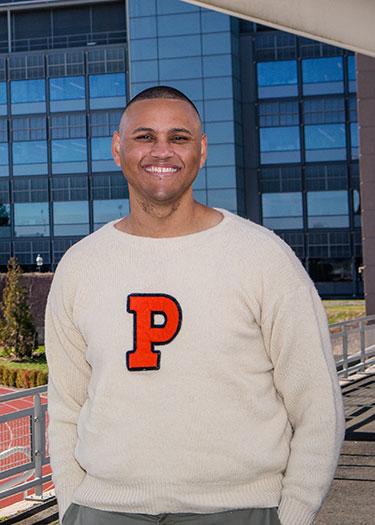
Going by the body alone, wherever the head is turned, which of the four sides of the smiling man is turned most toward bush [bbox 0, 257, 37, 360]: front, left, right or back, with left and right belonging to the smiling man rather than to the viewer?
back

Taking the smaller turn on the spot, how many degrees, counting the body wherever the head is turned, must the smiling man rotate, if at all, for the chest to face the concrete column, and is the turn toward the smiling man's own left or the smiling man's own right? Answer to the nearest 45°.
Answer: approximately 180°

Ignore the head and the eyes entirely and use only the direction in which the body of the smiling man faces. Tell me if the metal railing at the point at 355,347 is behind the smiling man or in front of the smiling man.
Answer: behind

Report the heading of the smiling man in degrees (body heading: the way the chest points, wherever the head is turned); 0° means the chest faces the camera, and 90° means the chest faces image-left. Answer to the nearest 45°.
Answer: approximately 0°

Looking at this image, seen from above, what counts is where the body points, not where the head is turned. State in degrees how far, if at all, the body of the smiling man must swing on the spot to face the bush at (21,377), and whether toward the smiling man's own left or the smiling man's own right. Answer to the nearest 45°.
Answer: approximately 180°
